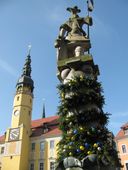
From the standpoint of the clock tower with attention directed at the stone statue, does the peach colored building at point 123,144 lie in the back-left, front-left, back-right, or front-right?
front-left

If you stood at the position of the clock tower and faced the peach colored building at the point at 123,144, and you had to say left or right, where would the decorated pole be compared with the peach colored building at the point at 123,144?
right

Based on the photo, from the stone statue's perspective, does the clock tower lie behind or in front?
behind

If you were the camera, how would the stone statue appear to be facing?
facing the viewer

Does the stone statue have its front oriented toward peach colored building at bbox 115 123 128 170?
no
